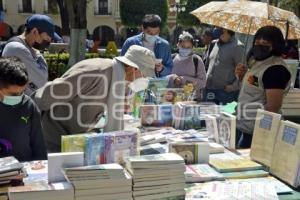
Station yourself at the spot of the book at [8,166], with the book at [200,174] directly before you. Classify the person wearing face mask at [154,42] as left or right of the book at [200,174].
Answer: left

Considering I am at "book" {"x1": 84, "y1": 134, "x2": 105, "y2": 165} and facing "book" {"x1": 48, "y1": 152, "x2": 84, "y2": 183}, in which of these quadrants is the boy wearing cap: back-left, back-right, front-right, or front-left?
back-right

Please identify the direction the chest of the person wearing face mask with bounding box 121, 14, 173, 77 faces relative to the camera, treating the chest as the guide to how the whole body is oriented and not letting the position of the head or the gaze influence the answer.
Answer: toward the camera

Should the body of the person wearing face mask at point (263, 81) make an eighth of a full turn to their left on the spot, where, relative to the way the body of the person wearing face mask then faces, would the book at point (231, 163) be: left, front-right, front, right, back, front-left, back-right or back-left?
front

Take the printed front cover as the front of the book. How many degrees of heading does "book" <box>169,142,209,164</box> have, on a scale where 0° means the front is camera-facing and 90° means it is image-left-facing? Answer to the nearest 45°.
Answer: approximately 0°

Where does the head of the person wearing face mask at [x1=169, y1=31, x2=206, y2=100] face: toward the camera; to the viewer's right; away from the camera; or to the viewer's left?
toward the camera

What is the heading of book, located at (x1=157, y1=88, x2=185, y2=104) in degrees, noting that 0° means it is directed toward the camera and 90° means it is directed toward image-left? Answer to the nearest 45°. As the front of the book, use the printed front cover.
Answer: approximately 0°

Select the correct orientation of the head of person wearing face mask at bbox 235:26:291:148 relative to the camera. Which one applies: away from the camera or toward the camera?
toward the camera

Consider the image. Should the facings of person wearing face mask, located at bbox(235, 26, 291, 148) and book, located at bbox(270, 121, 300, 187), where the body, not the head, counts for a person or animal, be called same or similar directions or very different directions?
same or similar directions

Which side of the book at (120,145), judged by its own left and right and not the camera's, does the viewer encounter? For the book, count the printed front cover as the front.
front

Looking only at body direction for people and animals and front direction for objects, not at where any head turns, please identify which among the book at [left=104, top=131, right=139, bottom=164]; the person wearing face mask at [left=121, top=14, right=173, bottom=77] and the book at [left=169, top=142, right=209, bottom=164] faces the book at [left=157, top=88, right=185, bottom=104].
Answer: the person wearing face mask

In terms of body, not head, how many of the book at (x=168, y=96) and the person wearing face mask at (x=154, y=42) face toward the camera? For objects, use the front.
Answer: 2

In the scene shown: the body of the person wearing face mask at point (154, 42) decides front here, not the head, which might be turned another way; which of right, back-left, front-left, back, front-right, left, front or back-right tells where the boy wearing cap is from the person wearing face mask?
front-right

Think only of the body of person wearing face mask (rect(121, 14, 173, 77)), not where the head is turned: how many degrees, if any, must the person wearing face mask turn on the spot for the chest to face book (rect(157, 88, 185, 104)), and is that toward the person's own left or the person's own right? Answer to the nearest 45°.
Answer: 0° — they already face it

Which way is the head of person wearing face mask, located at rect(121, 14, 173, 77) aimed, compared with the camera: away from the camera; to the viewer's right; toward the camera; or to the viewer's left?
toward the camera

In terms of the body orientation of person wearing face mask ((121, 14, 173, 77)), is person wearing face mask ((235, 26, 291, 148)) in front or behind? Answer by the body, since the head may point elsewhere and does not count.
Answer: in front

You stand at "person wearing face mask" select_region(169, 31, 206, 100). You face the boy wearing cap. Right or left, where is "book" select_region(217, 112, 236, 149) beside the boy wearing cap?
left

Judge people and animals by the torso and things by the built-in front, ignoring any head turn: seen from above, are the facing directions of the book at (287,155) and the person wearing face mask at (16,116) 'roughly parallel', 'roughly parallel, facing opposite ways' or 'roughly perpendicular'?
roughly perpendicular

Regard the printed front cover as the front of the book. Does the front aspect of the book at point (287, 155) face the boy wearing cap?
no
